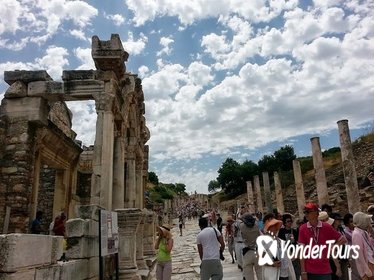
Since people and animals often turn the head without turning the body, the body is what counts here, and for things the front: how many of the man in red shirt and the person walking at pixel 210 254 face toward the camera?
1

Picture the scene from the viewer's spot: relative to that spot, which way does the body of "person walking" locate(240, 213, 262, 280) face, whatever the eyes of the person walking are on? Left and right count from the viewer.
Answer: facing away from the viewer

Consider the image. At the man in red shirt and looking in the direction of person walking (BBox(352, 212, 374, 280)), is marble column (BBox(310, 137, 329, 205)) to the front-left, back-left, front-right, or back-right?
front-left

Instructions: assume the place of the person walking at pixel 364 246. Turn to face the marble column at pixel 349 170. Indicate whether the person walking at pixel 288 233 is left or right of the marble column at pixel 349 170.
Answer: left

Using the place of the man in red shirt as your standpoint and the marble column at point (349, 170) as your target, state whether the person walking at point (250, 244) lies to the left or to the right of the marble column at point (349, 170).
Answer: left

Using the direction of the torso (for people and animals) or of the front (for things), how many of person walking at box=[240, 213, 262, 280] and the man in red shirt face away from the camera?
1

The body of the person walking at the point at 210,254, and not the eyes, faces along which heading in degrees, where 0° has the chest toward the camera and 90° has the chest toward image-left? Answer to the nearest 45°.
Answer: approximately 180°

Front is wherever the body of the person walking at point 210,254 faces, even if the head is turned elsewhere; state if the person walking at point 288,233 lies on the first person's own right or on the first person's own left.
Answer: on the first person's own right

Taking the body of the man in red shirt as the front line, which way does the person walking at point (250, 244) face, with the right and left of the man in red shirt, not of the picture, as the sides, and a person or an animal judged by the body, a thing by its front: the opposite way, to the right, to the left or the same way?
the opposite way

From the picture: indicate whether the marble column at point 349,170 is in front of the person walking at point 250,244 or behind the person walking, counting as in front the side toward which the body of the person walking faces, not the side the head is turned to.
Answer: in front

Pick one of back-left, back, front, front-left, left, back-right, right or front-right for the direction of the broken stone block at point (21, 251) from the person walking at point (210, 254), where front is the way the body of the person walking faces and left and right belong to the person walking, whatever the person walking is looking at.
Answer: back-left

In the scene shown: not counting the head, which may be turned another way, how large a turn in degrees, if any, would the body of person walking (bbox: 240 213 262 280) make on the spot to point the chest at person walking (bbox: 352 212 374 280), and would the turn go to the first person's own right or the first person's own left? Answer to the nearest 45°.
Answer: approximately 135° to the first person's own right

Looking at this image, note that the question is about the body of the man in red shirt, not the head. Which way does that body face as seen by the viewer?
toward the camera

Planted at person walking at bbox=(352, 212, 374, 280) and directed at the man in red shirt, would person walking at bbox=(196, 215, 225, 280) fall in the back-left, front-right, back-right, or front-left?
front-right

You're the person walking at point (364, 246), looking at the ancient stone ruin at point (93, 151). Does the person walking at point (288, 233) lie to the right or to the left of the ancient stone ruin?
right
